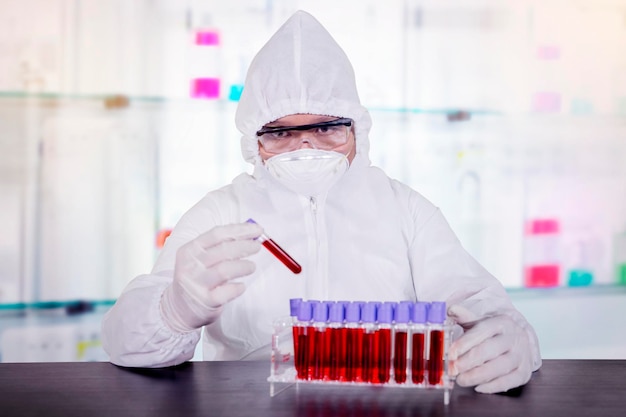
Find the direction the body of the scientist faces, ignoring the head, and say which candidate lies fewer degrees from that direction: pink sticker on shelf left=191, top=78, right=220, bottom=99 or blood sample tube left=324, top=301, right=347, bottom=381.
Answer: the blood sample tube

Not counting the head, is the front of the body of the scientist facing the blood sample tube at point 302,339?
yes

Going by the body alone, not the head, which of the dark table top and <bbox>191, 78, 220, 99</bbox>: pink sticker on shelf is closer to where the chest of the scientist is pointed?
the dark table top

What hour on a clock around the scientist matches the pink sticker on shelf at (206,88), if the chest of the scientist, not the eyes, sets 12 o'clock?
The pink sticker on shelf is roughly at 5 o'clock from the scientist.

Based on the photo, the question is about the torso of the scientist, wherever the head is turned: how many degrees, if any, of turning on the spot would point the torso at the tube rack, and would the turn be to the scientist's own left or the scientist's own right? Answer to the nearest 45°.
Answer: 0° — they already face it

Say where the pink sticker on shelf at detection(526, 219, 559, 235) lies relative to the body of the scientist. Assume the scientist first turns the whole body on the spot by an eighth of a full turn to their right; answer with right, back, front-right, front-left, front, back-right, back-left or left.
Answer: back

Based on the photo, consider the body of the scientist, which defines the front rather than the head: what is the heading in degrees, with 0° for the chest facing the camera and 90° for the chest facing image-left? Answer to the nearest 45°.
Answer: approximately 0°

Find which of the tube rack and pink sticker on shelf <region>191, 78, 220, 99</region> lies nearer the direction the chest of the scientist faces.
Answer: the tube rack

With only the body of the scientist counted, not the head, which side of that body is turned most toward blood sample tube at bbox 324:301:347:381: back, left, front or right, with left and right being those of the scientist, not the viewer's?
front

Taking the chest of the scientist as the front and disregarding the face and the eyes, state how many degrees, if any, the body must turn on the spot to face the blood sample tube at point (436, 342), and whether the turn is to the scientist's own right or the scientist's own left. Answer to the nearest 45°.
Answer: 0° — they already face it

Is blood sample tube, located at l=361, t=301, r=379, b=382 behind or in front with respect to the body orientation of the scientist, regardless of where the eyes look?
in front
